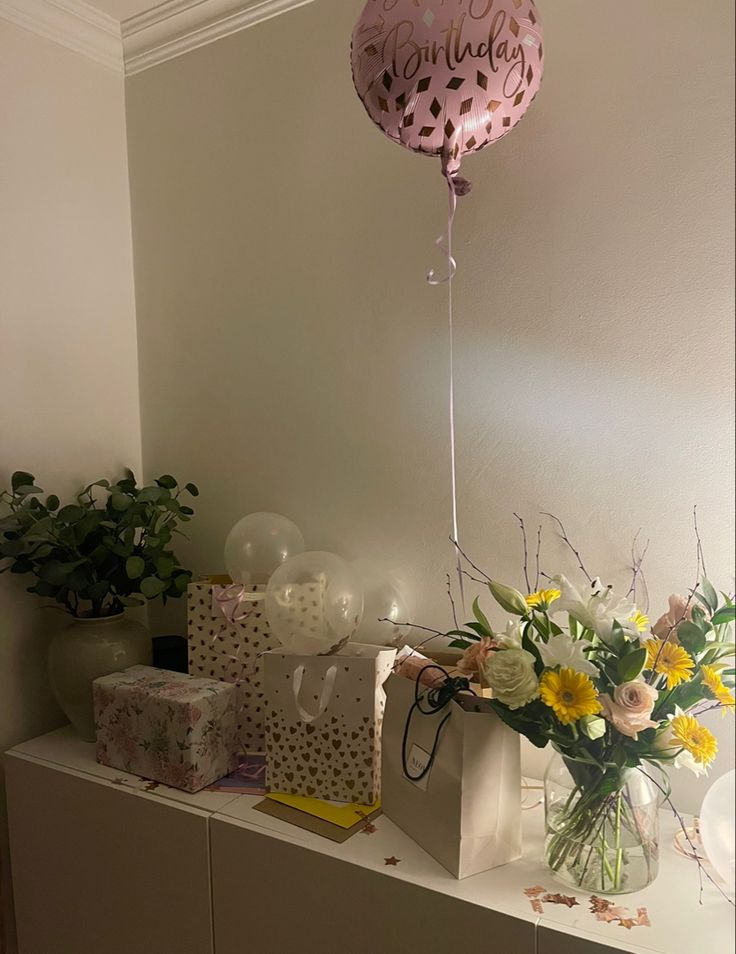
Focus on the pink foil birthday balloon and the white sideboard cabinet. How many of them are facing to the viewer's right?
0

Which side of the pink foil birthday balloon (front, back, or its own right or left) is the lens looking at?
front

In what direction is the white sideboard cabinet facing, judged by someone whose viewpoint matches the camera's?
facing the viewer and to the left of the viewer
